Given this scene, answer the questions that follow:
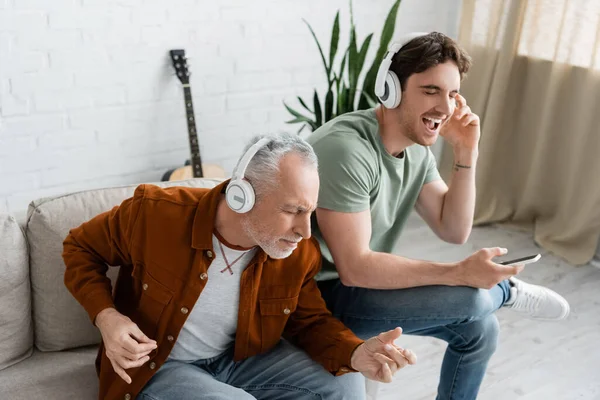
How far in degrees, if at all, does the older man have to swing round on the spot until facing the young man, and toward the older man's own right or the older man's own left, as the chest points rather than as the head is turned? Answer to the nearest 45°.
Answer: approximately 90° to the older man's own left

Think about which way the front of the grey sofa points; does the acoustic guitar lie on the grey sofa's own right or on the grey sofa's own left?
on the grey sofa's own left

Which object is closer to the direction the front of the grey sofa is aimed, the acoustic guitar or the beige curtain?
the beige curtain

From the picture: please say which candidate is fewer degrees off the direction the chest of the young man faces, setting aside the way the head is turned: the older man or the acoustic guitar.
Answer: the older man

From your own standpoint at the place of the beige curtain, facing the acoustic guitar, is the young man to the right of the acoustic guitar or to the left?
left

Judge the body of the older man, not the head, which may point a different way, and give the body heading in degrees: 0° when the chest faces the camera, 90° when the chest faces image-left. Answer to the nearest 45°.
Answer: approximately 315°

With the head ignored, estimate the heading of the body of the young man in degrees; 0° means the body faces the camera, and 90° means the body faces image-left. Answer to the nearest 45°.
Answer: approximately 315°

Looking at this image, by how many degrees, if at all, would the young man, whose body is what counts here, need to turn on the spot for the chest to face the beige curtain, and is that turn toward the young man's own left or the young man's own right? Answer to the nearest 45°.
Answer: approximately 135° to the young man's own left

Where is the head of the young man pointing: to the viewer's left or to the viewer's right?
to the viewer's right

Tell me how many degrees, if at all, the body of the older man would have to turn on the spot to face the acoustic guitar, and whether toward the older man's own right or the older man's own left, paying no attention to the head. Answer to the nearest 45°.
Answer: approximately 135° to the older man's own left

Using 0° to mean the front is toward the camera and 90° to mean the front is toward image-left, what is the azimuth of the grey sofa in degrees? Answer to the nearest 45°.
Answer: approximately 315°
